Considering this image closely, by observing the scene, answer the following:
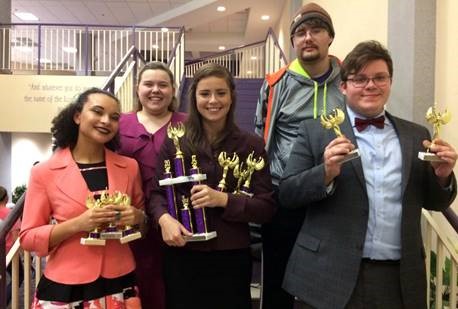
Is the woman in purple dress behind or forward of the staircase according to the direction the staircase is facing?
forward

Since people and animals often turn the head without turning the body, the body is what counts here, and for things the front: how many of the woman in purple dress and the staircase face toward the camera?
2

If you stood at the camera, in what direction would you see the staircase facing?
facing the viewer

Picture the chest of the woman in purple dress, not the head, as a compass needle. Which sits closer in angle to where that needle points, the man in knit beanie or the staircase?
the man in knit beanie

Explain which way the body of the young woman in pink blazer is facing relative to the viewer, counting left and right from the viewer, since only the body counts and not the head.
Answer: facing the viewer and to the right of the viewer

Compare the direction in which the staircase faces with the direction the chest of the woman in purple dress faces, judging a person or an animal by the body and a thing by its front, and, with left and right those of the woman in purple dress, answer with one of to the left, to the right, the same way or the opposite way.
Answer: the same way

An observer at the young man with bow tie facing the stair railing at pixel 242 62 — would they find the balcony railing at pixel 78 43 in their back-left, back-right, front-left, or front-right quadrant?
front-left

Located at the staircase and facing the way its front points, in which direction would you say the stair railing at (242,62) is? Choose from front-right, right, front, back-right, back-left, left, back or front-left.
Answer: back

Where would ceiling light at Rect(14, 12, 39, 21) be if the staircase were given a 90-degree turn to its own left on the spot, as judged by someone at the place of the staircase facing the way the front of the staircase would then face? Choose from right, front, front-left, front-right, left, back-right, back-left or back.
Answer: back-left

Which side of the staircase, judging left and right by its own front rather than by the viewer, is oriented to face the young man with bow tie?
front

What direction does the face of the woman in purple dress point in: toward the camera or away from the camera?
toward the camera

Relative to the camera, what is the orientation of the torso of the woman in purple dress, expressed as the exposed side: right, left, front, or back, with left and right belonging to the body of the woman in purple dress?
front

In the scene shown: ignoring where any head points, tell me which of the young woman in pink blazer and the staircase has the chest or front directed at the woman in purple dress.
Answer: the staircase

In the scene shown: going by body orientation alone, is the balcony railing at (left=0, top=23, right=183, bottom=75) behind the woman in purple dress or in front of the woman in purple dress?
behind

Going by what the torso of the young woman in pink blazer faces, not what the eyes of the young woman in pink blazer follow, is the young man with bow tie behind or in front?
in front

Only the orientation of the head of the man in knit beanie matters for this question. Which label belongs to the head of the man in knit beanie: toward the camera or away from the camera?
toward the camera

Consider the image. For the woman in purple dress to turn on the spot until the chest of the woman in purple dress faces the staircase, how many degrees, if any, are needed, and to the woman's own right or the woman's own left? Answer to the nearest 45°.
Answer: approximately 180°
